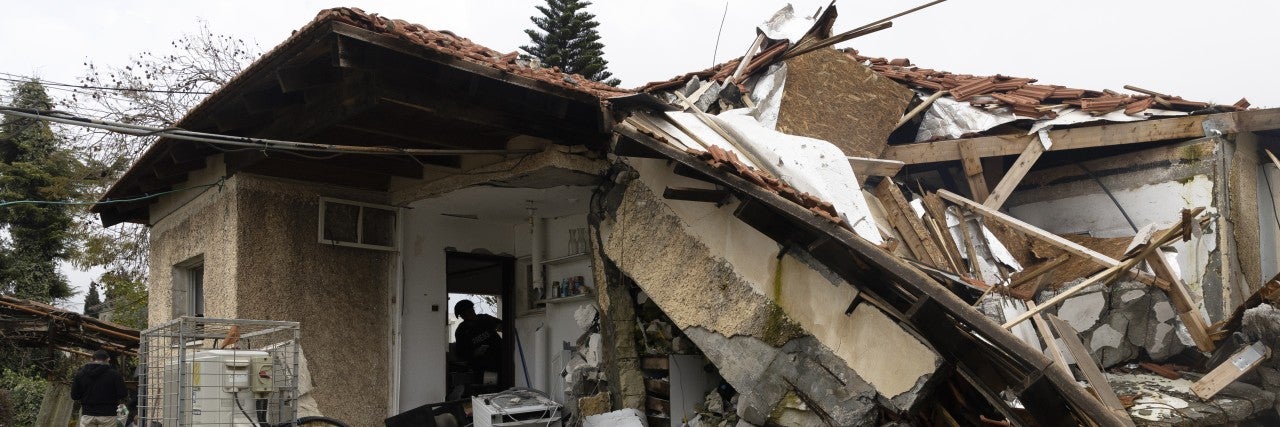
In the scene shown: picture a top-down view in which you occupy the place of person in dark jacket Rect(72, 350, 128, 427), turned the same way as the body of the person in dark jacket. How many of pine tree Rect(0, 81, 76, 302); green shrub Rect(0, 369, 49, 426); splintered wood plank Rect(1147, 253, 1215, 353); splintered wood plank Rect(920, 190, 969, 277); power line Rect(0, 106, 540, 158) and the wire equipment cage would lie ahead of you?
2

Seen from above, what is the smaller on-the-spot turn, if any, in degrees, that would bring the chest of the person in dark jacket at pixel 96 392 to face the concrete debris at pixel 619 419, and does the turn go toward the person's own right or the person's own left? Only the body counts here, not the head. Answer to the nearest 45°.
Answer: approximately 135° to the person's own right

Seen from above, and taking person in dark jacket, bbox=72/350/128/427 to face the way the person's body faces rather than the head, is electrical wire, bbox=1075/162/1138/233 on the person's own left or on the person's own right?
on the person's own right

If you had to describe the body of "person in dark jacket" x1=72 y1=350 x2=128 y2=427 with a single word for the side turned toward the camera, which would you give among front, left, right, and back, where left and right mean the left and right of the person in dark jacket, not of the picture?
back

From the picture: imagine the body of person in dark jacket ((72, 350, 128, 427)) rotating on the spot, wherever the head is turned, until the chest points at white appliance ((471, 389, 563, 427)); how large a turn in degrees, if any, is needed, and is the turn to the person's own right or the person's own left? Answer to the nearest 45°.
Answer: approximately 135° to the person's own right

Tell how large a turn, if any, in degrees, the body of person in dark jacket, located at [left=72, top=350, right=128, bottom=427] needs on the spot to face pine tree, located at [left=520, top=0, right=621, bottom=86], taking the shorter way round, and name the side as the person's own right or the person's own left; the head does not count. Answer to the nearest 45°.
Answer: approximately 45° to the person's own right

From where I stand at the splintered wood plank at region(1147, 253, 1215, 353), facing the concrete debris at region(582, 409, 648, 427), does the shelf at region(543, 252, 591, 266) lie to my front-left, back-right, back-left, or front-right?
front-right

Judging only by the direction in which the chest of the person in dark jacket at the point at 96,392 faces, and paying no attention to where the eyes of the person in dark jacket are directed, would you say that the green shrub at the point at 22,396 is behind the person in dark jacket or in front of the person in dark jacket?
in front

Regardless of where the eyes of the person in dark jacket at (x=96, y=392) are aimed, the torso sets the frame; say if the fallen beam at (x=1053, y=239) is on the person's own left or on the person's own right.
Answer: on the person's own right
